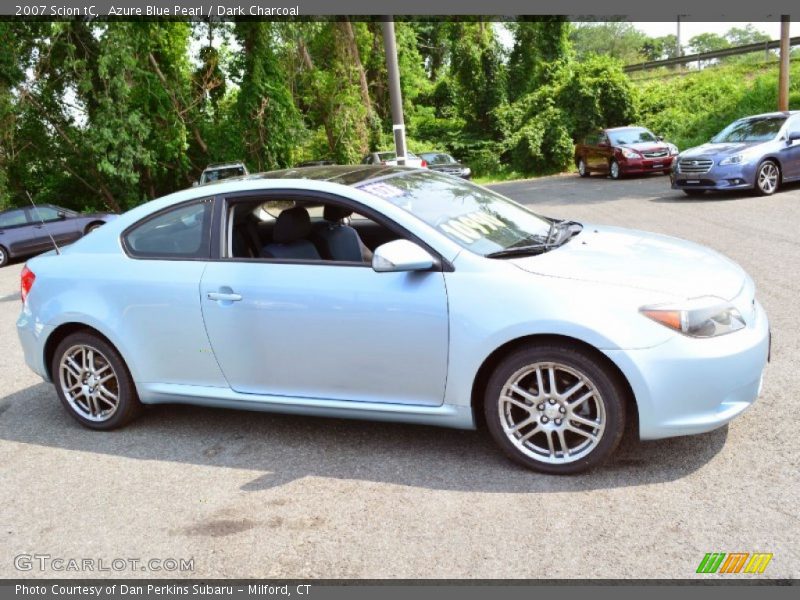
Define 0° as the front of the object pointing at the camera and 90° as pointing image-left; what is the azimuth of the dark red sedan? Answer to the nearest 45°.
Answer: approximately 315°

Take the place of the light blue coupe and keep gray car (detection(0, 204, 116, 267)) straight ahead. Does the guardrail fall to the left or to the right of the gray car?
right

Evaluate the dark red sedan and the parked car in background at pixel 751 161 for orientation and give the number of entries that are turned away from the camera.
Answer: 0

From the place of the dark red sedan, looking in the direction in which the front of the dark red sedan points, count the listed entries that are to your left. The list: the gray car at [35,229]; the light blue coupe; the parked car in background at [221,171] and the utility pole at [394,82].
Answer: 0

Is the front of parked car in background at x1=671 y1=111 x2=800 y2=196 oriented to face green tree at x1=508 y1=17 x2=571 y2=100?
no

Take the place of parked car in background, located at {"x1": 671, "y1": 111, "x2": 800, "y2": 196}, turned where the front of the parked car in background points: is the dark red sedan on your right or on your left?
on your right

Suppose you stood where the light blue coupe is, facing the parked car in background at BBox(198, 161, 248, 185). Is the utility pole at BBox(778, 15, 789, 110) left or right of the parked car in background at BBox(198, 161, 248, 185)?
right

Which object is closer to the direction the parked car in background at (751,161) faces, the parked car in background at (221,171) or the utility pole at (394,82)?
the utility pole

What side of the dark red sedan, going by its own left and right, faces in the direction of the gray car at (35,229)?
right

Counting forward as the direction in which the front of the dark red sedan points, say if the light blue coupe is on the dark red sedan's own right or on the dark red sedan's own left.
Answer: on the dark red sedan's own right
